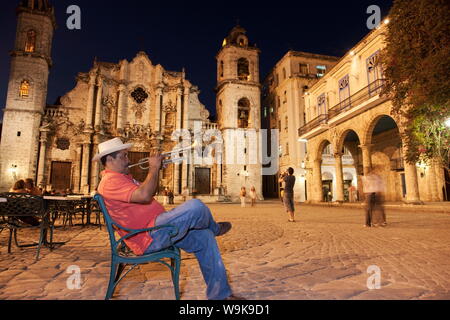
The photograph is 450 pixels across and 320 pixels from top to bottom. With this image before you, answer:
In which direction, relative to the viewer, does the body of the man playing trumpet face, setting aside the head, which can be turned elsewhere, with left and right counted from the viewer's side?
facing to the right of the viewer

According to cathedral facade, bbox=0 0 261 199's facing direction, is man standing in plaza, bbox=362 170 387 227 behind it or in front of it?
in front

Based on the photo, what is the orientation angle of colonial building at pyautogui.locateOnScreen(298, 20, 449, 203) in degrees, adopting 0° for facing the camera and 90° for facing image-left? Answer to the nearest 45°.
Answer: approximately 45°

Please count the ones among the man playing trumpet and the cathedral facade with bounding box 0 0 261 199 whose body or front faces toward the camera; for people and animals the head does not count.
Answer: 1

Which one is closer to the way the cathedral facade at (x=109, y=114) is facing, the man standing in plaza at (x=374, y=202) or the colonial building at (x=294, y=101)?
the man standing in plaza

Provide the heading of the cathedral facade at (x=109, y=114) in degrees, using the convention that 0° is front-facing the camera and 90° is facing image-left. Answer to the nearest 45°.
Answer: approximately 0°

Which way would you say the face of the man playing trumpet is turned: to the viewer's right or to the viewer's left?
to the viewer's right

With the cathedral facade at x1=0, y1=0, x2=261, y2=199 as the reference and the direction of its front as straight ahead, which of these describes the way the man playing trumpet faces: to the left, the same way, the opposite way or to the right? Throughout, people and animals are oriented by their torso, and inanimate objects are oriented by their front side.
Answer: to the left

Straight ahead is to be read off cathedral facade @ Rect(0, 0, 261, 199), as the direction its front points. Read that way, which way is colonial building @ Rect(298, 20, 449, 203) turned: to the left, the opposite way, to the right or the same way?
to the right

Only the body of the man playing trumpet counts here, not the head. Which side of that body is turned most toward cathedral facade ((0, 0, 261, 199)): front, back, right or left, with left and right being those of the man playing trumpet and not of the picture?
left

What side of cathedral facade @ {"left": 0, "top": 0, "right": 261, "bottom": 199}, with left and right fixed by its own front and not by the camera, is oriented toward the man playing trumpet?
front

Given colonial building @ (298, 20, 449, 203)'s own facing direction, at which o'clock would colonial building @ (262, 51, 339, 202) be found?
colonial building @ (262, 51, 339, 202) is roughly at 3 o'clock from colonial building @ (298, 20, 449, 203).

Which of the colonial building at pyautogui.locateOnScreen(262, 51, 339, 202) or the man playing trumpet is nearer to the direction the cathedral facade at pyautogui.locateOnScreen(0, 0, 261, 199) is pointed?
the man playing trumpet

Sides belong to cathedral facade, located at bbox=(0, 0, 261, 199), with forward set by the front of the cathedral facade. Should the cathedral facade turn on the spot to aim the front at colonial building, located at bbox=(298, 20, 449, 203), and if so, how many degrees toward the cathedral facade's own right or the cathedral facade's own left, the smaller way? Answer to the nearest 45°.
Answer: approximately 45° to the cathedral facade's own left

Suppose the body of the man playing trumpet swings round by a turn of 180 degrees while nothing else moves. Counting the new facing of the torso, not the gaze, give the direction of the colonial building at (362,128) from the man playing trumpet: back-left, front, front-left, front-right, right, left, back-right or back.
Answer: back-right
